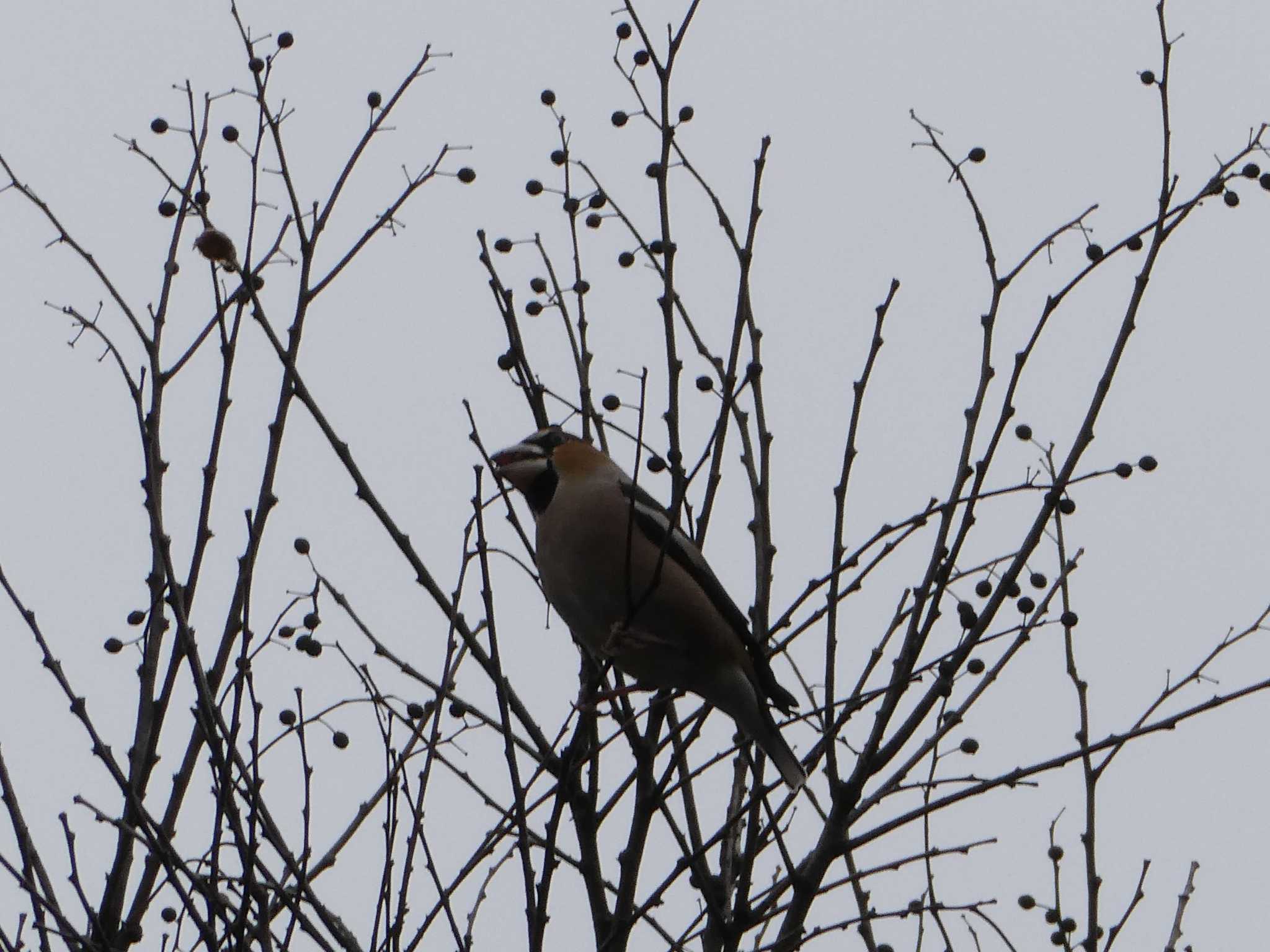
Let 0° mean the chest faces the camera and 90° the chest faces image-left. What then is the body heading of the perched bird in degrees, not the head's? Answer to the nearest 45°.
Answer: approximately 90°
